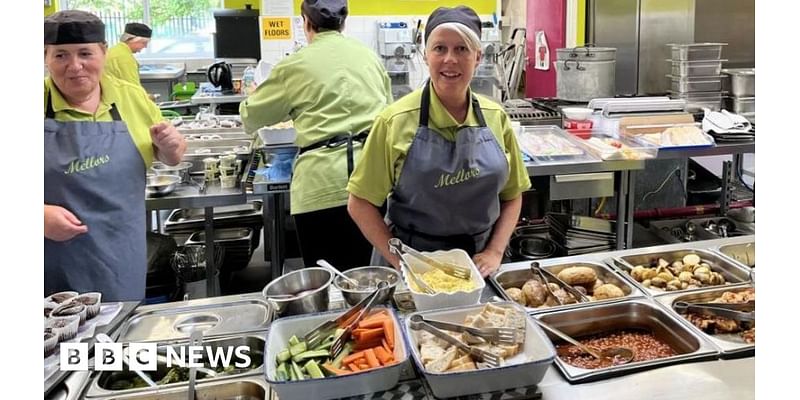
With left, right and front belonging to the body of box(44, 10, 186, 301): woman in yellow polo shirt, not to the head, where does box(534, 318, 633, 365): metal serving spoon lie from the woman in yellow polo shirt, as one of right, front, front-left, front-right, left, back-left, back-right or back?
front-left

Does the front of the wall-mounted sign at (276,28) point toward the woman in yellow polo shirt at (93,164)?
yes

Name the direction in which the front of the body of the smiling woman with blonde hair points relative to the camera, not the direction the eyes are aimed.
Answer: toward the camera

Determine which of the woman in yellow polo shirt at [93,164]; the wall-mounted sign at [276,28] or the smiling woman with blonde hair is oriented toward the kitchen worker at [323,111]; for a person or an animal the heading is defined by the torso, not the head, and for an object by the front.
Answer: the wall-mounted sign

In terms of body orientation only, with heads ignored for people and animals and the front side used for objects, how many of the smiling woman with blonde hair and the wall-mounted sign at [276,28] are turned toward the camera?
2

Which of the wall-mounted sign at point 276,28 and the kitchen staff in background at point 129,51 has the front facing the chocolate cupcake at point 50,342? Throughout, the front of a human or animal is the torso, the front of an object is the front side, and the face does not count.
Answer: the wall-mounted sign

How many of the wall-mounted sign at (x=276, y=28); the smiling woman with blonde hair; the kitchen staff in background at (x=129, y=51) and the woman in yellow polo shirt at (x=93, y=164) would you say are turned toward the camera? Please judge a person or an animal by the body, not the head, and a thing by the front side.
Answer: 3

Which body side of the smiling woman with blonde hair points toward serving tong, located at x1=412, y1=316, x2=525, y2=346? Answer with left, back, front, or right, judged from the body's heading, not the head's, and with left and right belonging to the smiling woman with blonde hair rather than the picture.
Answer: front

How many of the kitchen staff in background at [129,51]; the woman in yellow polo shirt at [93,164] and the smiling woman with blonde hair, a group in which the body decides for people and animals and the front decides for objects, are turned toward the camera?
2

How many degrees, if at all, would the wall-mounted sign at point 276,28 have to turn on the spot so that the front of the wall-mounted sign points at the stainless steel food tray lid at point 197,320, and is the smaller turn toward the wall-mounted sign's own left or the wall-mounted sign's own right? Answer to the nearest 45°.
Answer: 0° — it already faces it

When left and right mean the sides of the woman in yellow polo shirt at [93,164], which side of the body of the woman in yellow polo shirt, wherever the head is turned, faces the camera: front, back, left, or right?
front

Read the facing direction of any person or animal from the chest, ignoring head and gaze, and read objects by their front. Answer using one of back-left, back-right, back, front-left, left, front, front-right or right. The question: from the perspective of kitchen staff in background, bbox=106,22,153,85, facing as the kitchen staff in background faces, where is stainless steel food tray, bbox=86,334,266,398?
right
